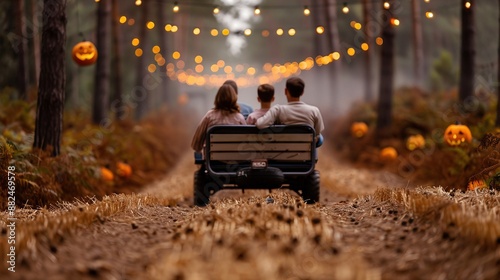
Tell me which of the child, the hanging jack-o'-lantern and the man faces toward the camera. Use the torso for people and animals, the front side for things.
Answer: the hanging jack-o'-lantern

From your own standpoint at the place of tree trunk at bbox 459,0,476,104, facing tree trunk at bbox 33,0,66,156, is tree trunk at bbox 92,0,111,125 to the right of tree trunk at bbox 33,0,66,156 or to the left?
right

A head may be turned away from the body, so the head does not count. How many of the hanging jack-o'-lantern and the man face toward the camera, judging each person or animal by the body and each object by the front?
1

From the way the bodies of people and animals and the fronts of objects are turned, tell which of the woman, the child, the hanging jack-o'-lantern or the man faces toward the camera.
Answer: the hanging jack-o'-lantern

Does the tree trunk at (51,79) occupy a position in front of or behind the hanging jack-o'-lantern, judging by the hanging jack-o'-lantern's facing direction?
in front

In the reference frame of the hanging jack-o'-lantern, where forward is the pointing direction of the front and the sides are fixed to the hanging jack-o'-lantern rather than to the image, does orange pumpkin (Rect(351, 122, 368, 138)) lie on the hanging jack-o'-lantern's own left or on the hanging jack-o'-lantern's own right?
on the hanging jack-o'-lantern's own left

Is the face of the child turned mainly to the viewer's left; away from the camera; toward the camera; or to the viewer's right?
away from the camera

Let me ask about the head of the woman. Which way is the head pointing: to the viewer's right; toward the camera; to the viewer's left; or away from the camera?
away from the camera

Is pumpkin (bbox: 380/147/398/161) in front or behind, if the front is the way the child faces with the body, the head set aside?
in front

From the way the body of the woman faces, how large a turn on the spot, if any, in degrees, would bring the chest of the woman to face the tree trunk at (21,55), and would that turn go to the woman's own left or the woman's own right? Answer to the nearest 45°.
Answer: approximately 45° to the woman's own left

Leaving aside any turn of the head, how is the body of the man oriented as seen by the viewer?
away from the camera

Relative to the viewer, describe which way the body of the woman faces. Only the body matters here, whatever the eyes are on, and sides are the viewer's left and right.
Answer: facing away from the viewer

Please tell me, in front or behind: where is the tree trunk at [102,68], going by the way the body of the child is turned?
in front

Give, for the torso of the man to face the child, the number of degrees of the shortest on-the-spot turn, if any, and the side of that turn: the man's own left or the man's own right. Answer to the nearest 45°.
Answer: approximately 45° to the man's own left

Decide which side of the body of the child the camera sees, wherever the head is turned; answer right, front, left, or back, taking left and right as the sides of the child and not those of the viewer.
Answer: back

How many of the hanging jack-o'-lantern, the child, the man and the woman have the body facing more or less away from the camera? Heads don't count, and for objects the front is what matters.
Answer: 3
